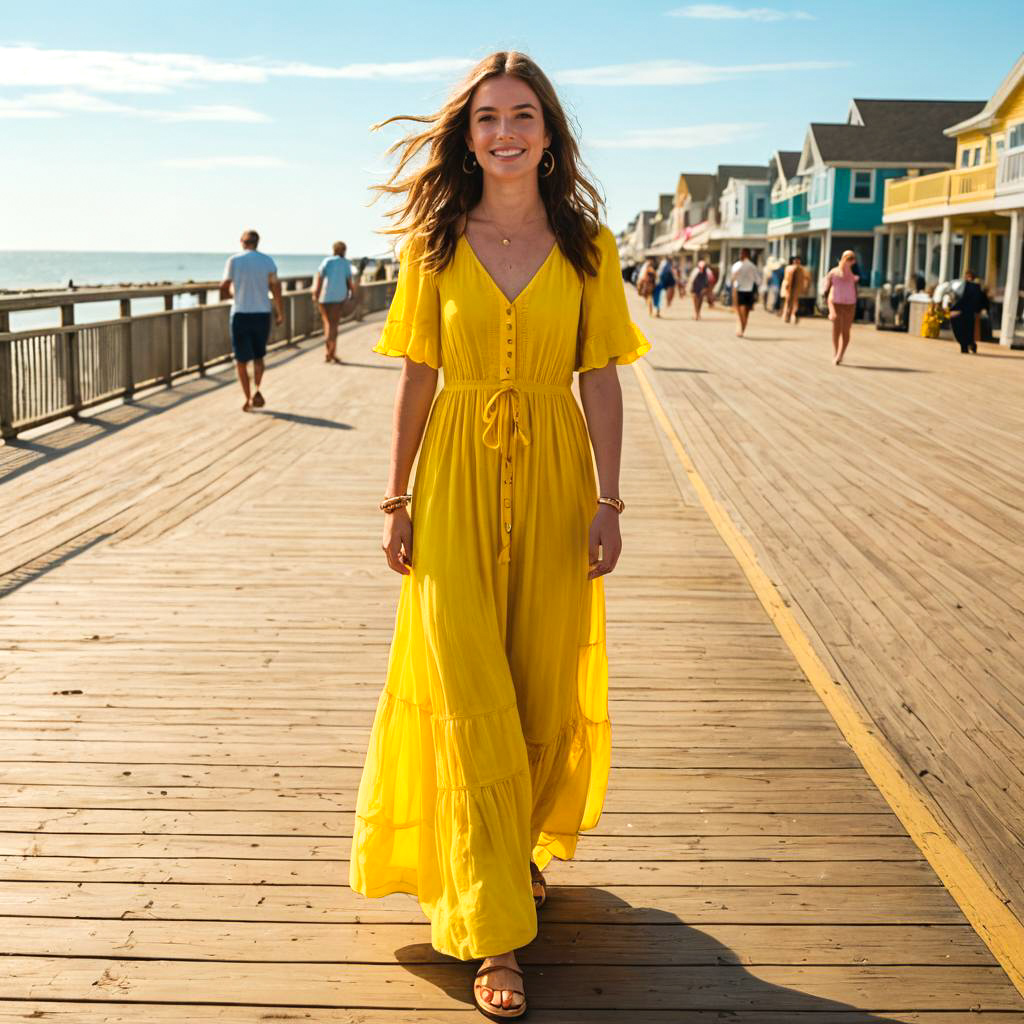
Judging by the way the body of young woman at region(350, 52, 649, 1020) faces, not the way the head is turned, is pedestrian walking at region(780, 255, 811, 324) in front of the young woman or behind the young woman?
behind

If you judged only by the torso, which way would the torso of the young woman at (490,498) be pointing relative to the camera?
toward the camera

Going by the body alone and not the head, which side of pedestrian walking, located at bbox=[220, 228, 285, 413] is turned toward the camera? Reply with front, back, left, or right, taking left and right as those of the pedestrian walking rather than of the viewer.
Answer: back

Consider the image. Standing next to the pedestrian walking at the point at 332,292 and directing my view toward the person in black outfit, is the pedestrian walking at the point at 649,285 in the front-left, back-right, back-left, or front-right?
front-left

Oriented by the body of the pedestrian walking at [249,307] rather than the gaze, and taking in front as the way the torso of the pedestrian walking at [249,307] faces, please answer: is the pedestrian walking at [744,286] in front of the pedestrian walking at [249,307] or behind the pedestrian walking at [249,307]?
in front

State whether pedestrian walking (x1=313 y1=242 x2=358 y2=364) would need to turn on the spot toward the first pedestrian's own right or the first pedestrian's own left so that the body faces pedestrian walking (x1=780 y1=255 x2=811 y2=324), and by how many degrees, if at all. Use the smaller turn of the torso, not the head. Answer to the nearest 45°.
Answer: approximately 45° to the first pedestrian's own right

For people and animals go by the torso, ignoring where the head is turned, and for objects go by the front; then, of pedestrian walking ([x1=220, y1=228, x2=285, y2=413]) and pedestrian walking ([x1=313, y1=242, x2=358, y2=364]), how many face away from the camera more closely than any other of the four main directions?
2
